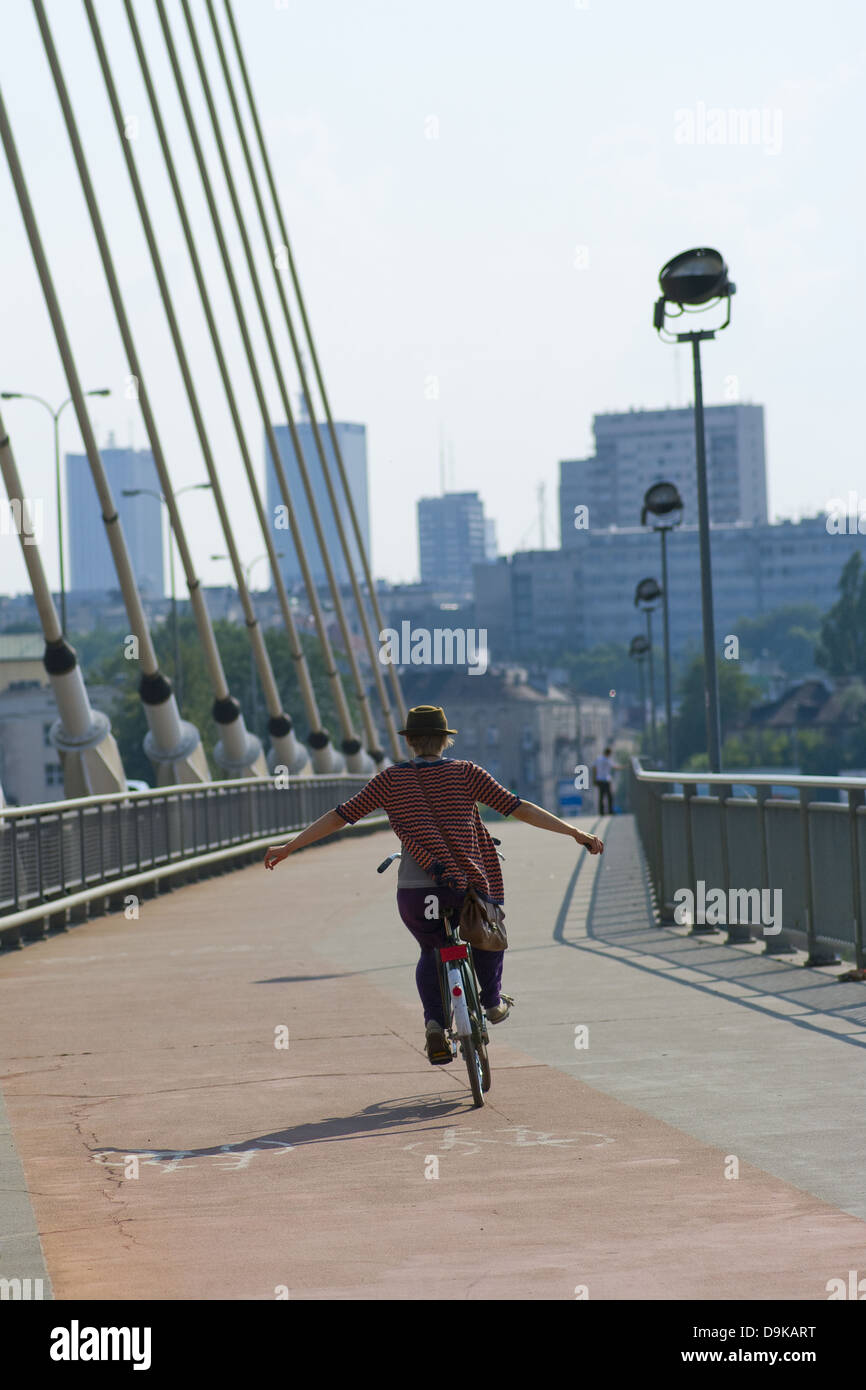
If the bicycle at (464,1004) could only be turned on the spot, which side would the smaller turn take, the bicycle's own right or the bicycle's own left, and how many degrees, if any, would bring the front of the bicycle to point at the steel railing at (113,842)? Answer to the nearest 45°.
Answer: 0° — it already faces it

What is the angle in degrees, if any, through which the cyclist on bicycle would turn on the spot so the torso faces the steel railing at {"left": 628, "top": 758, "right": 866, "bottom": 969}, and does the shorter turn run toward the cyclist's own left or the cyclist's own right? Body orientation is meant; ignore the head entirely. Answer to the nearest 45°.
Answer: approximately 45° to the cyclist's own right

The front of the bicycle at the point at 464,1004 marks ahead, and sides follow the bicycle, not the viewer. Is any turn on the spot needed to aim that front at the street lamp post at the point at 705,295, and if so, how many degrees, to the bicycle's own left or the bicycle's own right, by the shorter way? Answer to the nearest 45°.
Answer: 0° — it already faces it

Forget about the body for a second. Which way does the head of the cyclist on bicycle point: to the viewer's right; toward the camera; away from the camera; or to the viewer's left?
away from the camera

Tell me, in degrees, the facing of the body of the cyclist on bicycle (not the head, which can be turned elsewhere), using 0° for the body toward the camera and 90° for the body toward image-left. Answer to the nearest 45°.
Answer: approximately 180°

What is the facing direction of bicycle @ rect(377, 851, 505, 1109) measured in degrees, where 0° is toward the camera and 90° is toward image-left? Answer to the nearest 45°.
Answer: approximately 180°
